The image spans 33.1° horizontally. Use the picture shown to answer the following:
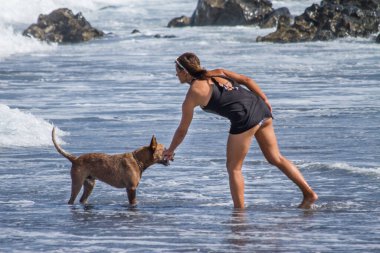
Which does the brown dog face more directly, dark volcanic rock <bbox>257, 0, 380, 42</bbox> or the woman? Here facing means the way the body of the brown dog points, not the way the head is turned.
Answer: the woman

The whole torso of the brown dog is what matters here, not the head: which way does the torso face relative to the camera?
to the viewer's right

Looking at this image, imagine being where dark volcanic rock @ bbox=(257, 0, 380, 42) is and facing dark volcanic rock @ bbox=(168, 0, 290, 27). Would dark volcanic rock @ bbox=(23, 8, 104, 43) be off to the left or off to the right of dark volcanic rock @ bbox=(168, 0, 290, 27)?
left

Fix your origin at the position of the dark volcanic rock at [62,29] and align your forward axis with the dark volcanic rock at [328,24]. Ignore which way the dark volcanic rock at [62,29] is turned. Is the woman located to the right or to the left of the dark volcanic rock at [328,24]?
right

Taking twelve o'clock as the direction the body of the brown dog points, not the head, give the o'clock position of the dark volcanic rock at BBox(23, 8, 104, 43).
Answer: The dark volcanic rock is roughly at 9 o'clock from the brown dog.

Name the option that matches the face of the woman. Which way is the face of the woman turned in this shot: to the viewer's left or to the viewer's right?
to the viewer's left

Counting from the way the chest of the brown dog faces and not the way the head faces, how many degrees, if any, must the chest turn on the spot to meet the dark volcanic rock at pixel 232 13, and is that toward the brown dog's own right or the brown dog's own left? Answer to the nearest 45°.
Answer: approximately 90° to the brown dog's own left

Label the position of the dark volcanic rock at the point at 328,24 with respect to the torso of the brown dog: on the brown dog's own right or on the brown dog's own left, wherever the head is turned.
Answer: on the brown dog's own left

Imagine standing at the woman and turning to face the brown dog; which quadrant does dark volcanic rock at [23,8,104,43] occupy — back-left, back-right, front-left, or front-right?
front-right
